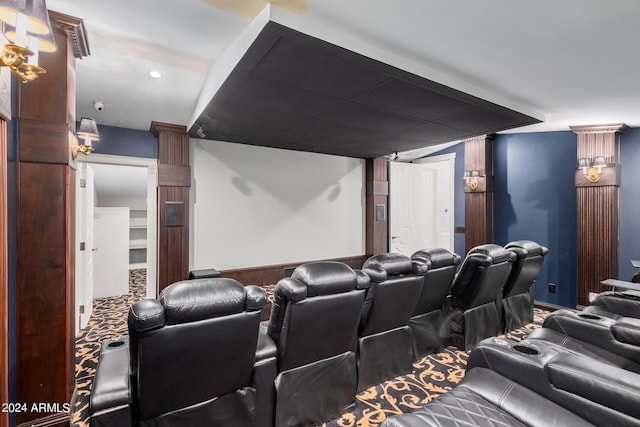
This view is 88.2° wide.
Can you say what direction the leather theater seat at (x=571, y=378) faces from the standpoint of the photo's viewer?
facing away from the viewer and to the left of the viewer

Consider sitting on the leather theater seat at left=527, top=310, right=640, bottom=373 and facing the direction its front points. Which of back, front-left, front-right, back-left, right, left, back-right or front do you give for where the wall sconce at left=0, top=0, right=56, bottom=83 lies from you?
left

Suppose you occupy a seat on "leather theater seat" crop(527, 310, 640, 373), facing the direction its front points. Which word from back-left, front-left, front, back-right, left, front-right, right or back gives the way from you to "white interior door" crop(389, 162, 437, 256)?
front

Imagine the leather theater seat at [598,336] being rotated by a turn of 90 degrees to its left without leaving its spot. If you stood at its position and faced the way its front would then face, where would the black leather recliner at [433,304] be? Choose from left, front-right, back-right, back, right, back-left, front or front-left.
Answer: front-right

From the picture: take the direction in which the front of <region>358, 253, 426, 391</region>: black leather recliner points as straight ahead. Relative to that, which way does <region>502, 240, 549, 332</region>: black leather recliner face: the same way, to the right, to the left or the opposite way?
the same way

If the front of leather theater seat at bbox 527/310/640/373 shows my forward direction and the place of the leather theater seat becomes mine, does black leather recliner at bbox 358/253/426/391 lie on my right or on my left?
on my left

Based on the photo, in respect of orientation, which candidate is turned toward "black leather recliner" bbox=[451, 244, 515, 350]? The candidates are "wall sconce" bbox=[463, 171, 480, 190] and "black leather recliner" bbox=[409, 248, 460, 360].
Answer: the wall sconce

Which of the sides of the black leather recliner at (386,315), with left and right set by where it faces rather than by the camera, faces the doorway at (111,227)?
front

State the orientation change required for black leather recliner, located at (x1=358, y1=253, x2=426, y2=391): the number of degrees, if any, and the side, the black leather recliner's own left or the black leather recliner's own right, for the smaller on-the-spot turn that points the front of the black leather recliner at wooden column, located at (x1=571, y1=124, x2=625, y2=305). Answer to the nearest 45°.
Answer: approximately 90° to the black leather recliner's own right

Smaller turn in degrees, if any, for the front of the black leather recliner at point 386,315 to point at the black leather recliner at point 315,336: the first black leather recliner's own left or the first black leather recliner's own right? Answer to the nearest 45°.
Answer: approximately 90° to the first black leather recliner's own left

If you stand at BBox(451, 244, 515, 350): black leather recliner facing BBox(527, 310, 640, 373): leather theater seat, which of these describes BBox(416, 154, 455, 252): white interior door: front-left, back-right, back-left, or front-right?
back-left

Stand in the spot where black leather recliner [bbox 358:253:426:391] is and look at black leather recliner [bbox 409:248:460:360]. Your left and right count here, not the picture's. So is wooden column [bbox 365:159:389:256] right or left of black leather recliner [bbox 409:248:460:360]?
left

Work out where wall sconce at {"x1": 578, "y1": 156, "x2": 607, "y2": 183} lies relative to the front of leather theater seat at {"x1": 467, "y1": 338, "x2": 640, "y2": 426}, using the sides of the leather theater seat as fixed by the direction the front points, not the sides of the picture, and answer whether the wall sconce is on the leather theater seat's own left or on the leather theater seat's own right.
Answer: on the leather theater seat's own right

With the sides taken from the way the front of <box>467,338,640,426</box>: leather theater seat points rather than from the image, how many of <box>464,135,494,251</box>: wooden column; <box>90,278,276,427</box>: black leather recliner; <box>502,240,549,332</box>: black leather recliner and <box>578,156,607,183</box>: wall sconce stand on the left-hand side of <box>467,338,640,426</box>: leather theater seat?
1

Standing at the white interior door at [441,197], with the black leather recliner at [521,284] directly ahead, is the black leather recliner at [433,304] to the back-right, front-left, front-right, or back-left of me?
front-right

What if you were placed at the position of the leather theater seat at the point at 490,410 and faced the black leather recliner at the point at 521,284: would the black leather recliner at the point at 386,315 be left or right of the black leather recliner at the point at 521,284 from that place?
left

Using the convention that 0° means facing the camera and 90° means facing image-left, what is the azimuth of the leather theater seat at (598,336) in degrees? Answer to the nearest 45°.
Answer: approximately 135°

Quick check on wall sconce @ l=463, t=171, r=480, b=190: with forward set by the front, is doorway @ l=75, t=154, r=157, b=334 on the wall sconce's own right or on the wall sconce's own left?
on the wall sconce's own right
